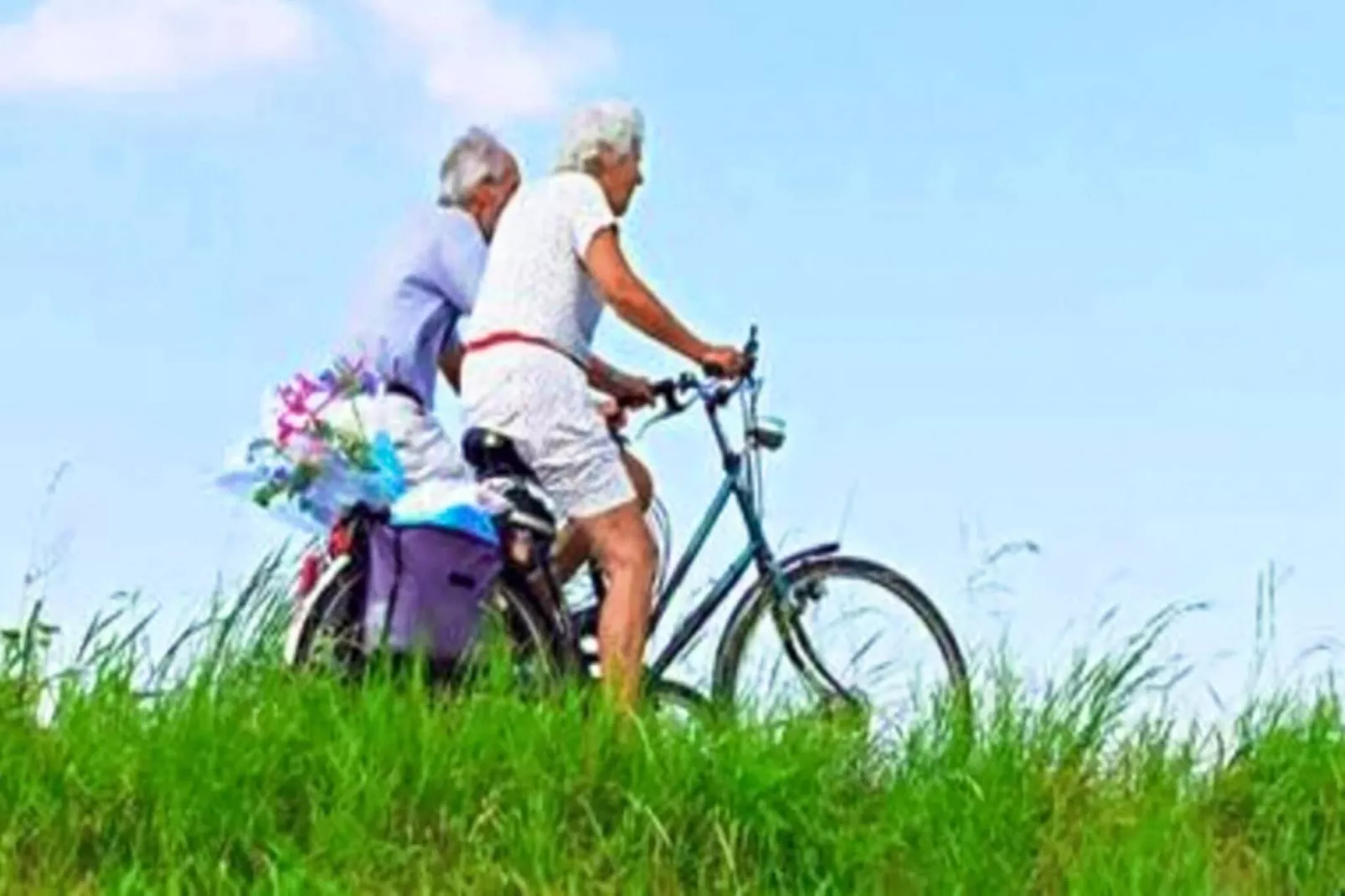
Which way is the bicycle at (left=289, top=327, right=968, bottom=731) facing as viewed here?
to the viewer's right

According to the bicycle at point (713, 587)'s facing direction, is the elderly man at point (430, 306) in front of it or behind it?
behind

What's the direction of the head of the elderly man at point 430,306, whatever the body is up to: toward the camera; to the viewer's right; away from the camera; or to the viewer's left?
to the viewer's right
